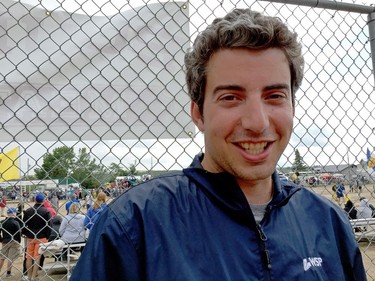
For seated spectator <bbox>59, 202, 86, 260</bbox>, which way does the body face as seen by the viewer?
away from the camera

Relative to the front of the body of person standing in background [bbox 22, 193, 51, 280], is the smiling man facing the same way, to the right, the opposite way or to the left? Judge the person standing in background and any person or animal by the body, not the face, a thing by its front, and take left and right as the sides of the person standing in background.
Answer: the opposite way

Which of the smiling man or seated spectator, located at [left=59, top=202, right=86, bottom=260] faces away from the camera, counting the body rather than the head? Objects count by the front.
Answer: the seated spectator

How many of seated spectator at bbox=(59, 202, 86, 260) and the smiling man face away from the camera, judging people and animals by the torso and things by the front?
1

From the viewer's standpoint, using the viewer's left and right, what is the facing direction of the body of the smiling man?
facing the viewer and to the right of the viewer

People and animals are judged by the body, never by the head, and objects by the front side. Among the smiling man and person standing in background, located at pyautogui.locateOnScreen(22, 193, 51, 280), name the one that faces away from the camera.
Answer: the person standing in background

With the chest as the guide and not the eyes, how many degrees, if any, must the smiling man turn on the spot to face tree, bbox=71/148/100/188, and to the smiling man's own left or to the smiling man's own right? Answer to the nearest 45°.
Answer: approximately 180°

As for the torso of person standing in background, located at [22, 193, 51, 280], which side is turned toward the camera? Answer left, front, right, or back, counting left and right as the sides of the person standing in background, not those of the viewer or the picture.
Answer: back

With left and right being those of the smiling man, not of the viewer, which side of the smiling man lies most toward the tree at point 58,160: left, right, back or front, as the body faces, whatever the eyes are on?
back
